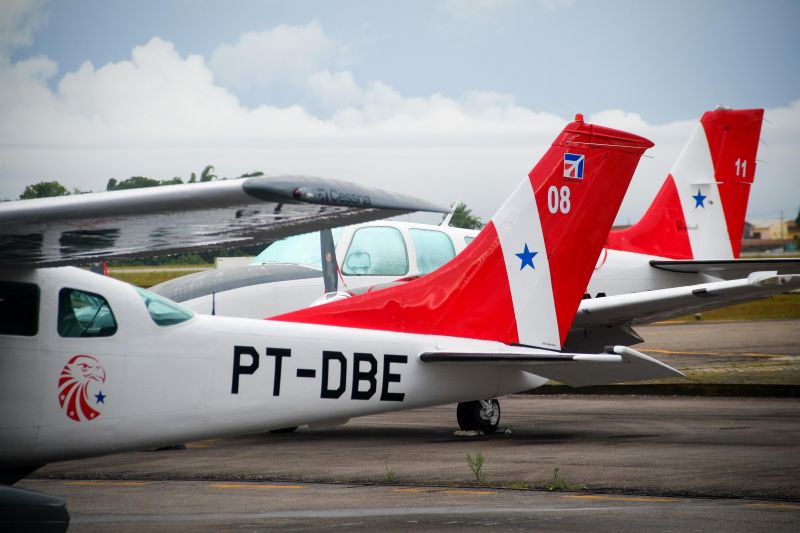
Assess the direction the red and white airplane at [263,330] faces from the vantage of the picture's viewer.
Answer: facing the viewer and to the left of the viewer

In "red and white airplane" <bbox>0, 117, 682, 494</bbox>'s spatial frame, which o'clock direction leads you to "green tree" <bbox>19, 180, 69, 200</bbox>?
The green tree is roughly at 3 o'clock from the red and white airplane.

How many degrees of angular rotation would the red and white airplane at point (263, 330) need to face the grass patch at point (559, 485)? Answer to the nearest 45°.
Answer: approximately 135° to its left
